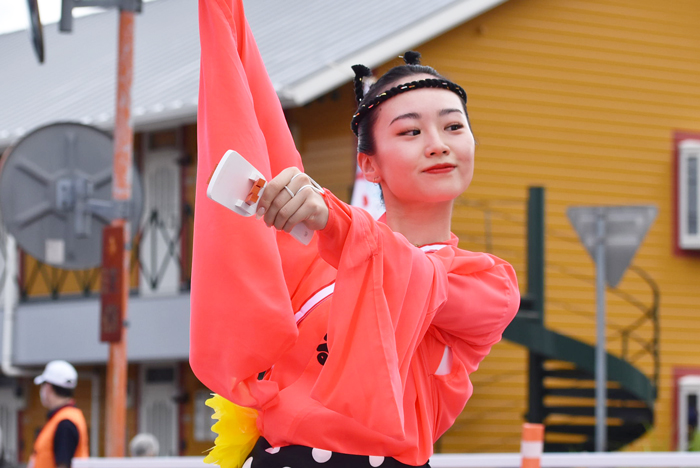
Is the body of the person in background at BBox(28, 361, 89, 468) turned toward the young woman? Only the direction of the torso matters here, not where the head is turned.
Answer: no

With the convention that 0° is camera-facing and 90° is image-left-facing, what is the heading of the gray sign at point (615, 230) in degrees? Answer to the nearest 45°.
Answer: approximately 180°

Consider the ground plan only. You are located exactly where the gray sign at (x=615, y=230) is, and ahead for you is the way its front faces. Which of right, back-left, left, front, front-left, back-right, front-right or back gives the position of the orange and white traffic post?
back

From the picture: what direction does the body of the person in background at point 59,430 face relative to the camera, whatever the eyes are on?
to the viewer's left

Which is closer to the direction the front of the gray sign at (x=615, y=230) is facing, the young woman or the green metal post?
the green metal post

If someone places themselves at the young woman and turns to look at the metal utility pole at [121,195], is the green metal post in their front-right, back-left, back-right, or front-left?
front-right

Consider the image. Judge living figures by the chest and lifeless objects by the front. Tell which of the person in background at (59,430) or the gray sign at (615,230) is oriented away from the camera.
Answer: the gray sign

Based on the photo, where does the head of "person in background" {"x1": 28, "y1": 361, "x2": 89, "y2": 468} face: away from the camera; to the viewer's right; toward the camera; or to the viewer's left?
to the viewer's left

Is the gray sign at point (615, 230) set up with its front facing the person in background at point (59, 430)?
no

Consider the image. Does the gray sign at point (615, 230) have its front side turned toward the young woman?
no

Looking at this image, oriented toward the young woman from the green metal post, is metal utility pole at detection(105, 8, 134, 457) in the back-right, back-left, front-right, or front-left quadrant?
front-right
